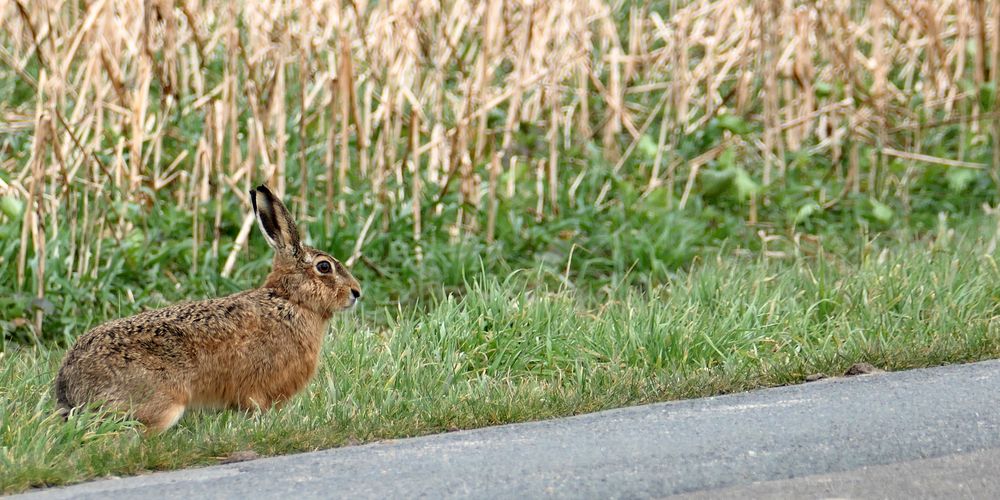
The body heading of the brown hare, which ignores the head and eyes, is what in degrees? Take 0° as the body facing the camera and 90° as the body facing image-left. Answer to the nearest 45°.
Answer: approximately 270°
